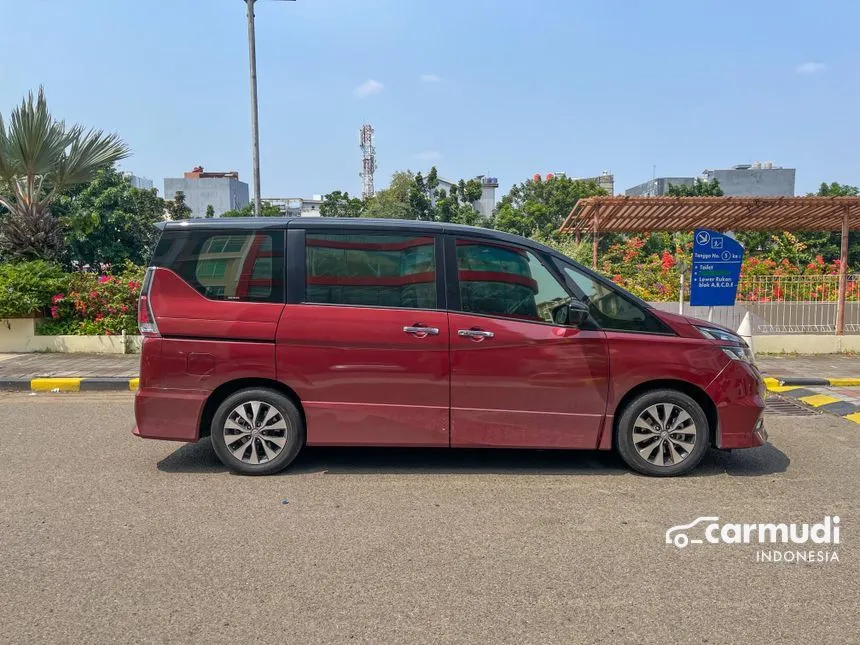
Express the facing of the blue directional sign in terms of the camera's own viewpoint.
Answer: facing the viewer

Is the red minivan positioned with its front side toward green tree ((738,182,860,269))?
no

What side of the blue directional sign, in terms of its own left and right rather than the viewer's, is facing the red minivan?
front

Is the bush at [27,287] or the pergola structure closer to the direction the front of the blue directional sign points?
the bush

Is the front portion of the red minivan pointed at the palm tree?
no

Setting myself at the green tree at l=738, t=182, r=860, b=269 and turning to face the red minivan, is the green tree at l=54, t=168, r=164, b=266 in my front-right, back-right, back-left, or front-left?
front-right

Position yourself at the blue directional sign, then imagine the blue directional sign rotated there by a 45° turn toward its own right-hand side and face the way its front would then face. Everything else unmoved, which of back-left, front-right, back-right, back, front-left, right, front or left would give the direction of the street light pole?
front-right

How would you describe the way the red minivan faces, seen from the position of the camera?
facing to the right of the viewer

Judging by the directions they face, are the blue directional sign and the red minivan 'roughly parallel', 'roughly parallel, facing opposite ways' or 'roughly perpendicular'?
roughly perpendicular

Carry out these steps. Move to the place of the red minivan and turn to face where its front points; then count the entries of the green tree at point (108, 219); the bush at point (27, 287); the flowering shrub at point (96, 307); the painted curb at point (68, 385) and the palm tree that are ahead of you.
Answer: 0

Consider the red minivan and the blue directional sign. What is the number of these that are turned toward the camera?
1

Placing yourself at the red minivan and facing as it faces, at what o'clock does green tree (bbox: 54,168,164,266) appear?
The green tree is roughly at 8 o'clock from the red minivan.

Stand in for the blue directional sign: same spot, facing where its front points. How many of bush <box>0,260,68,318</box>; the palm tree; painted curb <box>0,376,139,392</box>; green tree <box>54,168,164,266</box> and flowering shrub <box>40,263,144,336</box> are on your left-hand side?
0

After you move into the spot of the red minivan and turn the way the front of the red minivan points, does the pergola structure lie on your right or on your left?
on your left

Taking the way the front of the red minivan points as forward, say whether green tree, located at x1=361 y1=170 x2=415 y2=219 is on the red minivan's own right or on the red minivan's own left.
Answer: on the red minivan's own left

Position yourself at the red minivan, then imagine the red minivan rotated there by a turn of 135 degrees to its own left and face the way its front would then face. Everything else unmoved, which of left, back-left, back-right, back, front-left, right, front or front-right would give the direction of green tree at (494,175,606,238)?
front-right

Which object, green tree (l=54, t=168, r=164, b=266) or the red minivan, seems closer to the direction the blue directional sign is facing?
the red minivan

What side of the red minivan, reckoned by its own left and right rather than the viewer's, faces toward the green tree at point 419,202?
left
